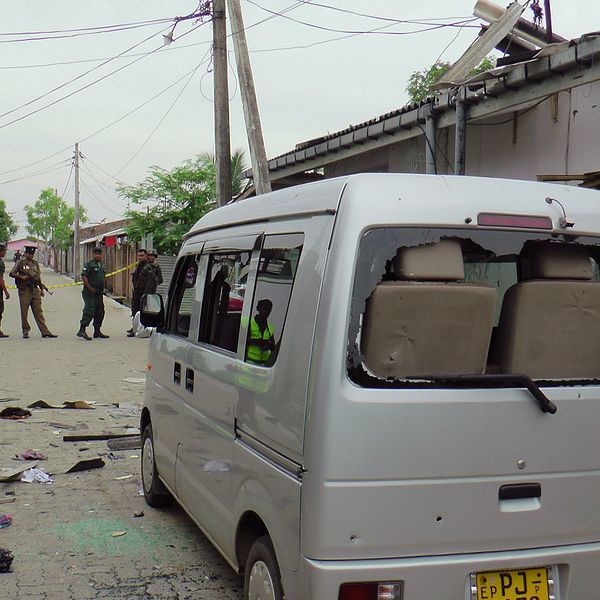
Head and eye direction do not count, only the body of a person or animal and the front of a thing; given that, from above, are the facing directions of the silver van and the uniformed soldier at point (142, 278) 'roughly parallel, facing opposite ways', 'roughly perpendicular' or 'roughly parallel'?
roughly perpendicular

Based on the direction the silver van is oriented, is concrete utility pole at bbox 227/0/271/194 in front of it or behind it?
in front

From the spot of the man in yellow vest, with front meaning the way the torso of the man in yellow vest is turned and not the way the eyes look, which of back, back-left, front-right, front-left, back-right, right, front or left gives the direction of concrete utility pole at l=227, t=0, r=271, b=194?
back-left

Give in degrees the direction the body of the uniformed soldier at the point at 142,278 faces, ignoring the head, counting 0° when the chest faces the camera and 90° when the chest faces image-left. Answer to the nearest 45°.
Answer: approximately 45°

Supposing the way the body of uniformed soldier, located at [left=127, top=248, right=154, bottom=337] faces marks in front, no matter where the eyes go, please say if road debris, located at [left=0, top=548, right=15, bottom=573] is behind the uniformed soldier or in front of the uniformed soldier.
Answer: in front

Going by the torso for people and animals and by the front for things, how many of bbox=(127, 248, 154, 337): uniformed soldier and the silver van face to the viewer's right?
0

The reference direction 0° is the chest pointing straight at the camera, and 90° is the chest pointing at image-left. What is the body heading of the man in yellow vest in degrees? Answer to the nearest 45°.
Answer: approximately 315°

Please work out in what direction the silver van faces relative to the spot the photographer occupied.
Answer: facing away from the viewer and to the left of the viewer

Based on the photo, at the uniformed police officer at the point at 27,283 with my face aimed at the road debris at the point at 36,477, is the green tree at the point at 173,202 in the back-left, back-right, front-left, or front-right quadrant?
back-left
